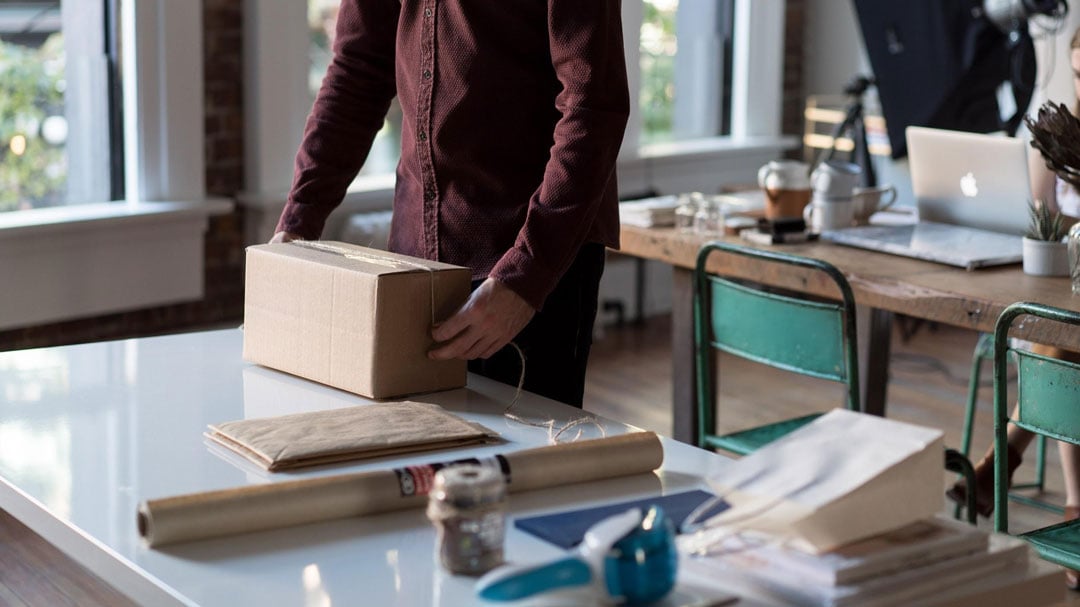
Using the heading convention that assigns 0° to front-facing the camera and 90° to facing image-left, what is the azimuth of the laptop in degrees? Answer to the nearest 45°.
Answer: approximately 225°

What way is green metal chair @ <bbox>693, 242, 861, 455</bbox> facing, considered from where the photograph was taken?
facing away from the viewer and to the right of the viewer

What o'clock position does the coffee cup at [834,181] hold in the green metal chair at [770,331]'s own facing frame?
The coffee cup is roughly at 11 o'clock from the green metal chair.

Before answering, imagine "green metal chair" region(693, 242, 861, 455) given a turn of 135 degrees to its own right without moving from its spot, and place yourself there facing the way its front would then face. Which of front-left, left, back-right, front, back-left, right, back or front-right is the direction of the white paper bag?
front

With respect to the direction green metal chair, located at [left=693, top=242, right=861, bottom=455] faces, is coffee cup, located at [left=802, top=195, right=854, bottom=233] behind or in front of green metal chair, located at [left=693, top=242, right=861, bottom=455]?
in front

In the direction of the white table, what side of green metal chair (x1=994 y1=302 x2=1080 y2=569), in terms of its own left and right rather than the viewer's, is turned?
back

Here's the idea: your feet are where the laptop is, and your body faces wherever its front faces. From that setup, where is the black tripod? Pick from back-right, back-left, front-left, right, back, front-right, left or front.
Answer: front-left

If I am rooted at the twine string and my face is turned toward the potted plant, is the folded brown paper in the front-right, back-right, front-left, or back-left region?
back-left
